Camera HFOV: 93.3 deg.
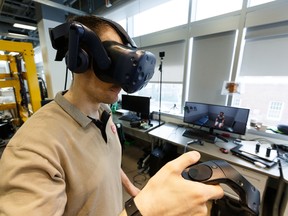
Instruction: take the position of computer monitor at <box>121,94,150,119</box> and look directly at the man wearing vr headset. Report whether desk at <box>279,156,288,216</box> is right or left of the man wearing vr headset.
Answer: left

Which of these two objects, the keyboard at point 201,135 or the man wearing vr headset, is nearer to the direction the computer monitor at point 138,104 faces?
the man wearing vr headset

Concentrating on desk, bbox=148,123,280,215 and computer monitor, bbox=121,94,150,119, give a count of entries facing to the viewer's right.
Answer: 0

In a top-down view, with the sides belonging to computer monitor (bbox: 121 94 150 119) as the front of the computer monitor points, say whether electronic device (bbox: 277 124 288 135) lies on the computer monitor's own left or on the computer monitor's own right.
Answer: on the computer monitor's own left

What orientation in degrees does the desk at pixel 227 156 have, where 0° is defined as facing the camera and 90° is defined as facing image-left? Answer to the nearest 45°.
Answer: approximately 45°

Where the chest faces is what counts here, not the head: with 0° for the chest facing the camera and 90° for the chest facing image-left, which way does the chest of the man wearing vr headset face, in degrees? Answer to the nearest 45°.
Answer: approximately 315°

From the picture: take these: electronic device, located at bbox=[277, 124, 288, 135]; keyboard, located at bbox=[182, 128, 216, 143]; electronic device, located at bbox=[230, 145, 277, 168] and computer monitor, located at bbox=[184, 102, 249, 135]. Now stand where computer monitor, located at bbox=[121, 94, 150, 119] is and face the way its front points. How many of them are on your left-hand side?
4

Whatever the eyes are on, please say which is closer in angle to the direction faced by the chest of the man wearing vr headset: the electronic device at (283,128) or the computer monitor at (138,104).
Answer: the electronic device

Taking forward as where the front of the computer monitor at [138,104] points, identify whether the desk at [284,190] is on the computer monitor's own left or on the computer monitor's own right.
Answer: on the computer monitor's own left

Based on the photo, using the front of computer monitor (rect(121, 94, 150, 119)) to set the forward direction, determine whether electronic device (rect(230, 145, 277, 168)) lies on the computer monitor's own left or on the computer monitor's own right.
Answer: on the computer monitor's own left

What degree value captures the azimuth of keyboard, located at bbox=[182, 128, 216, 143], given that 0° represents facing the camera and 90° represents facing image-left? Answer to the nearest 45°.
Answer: approximately 45°

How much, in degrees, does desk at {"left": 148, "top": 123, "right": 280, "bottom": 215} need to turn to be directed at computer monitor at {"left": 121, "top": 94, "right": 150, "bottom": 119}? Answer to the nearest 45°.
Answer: approximately 45° to its right

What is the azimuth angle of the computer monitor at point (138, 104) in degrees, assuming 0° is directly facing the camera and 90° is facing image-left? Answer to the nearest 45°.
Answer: approximately 45°
